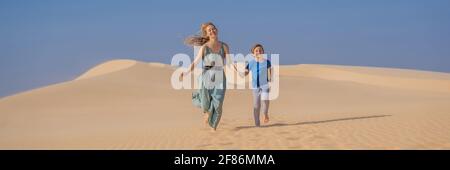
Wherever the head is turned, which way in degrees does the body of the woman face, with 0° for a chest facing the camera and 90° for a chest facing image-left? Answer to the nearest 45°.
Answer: approximately 0°
